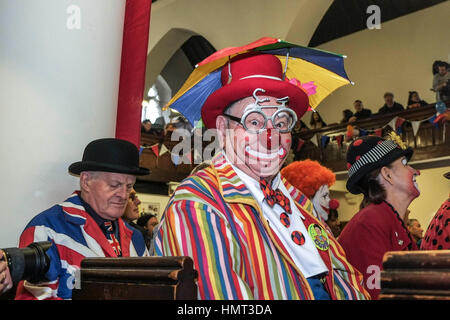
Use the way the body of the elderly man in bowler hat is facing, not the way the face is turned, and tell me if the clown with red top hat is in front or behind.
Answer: in front

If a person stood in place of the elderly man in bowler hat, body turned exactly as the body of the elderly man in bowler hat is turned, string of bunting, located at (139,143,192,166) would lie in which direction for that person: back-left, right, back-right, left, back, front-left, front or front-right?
back-left

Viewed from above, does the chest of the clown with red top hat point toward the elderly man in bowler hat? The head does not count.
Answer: no

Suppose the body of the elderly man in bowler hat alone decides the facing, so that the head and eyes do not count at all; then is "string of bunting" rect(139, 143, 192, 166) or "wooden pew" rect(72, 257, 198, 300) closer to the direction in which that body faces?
the wooden pew

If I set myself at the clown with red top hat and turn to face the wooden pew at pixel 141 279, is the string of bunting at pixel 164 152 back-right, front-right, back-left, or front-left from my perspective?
back-right

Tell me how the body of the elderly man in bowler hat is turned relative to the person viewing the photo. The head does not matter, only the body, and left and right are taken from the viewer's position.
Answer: facing the viewer and to the right of the viewer

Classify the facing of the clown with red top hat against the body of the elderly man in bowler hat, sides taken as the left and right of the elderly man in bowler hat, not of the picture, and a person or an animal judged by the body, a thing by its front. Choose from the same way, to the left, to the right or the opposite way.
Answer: the same way

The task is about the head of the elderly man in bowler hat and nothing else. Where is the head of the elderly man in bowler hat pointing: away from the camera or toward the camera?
toward the camera
